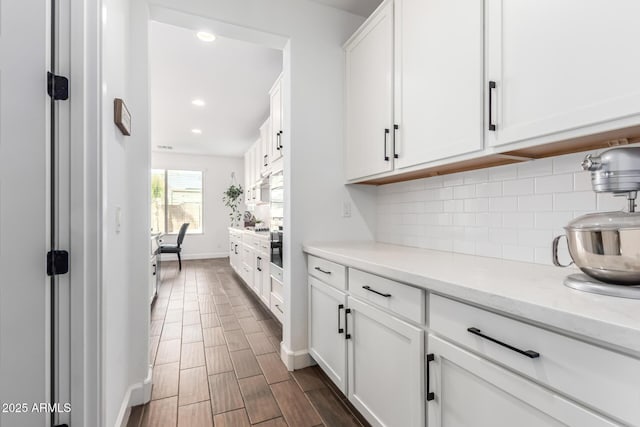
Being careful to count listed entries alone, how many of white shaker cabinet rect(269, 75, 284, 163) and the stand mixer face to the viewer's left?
2

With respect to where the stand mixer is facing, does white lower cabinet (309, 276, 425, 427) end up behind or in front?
in front

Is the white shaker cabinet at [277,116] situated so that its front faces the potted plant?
no

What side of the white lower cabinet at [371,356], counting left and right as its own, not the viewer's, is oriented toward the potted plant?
right

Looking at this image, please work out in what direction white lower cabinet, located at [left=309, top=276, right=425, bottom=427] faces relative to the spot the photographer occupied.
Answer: facing the viewer and to the left of the viewer

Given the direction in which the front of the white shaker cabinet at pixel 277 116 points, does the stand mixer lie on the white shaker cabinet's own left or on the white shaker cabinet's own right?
on the white shaker cabinet's own left

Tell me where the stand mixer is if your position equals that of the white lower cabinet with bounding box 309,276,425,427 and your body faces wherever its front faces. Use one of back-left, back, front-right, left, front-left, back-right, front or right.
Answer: left

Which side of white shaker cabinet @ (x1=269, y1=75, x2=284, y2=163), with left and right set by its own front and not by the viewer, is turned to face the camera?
left

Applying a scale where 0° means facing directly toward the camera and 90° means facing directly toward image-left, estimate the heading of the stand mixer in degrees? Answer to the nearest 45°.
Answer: approximately 90°
